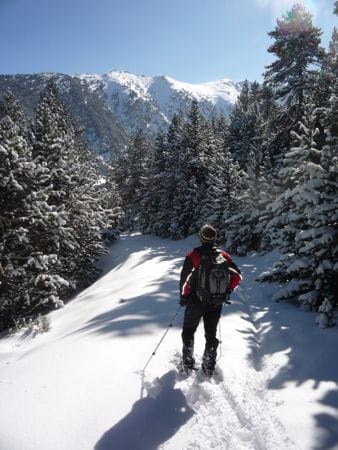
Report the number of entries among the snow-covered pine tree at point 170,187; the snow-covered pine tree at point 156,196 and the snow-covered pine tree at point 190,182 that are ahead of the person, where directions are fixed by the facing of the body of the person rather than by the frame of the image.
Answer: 3

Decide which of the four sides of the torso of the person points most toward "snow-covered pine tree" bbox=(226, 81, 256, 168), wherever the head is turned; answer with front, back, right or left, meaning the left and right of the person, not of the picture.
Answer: front

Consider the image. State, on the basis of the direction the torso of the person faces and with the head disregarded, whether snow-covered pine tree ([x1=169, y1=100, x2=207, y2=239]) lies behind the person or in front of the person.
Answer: in front

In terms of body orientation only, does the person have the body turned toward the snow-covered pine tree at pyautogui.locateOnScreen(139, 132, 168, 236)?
yes

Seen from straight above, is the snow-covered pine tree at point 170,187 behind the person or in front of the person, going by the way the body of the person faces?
in front

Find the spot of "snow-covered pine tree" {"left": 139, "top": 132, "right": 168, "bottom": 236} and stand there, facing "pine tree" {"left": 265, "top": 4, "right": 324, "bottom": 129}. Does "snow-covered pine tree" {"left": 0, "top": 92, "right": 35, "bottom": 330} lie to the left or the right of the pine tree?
right

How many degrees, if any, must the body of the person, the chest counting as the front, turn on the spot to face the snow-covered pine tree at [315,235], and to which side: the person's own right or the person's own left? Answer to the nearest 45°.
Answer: approximately 45° to the person's own right

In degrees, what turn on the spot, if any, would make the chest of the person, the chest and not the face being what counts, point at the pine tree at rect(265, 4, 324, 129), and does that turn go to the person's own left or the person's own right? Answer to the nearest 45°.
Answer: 0° — they already face it

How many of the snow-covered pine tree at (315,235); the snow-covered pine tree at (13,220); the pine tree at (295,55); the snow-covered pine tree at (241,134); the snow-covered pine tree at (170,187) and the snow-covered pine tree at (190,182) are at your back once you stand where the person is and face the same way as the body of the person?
0

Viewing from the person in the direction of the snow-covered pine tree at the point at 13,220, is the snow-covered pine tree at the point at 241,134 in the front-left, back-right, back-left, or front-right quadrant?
front-right

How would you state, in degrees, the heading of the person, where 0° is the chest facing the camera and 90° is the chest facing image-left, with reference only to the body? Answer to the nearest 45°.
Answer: approximately 180°
